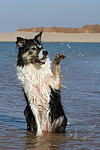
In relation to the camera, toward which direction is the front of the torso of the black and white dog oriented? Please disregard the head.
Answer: toward the camera
